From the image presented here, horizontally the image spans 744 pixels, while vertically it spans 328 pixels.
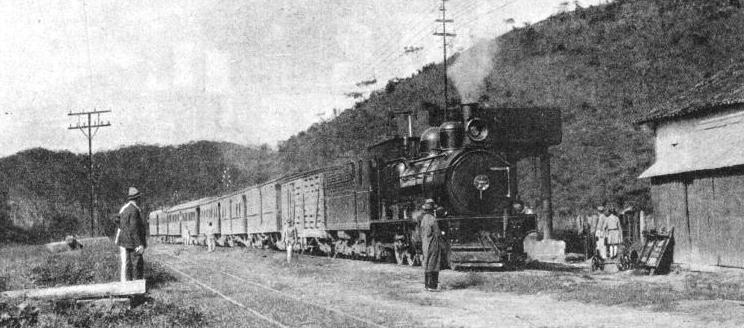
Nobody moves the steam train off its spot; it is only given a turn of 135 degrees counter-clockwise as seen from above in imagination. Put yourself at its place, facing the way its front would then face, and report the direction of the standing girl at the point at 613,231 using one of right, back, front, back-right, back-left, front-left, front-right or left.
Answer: right

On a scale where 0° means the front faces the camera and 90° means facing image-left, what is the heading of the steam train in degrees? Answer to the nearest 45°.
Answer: approximately 315°

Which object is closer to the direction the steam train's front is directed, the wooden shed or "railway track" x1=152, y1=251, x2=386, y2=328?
the wooden shed

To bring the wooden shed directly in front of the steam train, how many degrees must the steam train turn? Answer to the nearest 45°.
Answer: approximately 45° to its left

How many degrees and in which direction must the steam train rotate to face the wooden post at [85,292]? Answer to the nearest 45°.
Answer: approximately 90° to its right

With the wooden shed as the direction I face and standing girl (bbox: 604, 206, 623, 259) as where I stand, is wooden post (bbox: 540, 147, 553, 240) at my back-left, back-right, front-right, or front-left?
back-left

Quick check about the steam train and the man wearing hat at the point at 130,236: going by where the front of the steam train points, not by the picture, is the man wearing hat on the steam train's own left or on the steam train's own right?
on the steam train's own right

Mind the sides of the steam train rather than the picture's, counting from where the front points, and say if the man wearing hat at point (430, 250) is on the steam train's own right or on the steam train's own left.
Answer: on the steam train's own right
